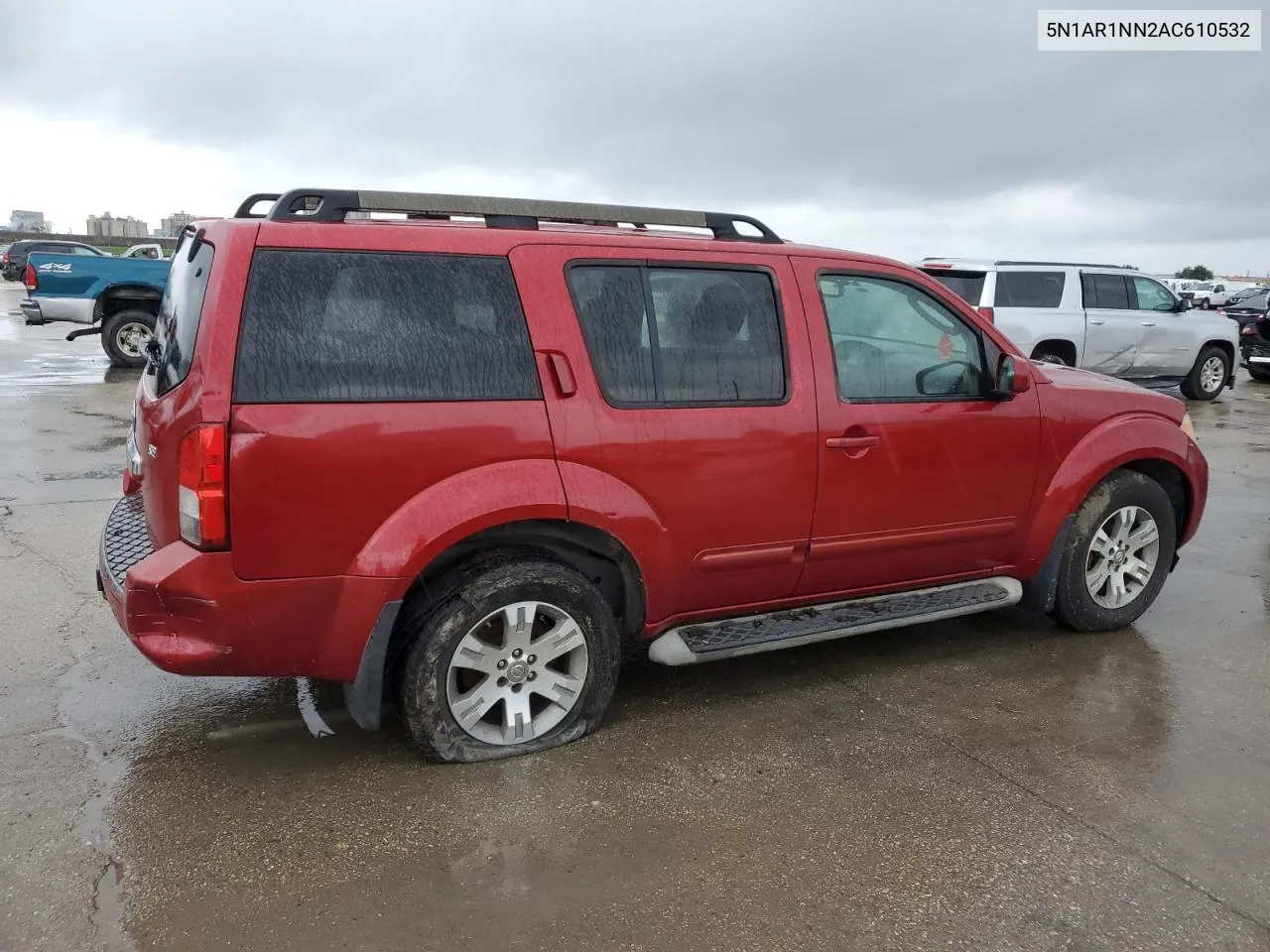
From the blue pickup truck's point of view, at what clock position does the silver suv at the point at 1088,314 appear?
The silver suv is roughly at 1 o'clock from the blue pickup truck.

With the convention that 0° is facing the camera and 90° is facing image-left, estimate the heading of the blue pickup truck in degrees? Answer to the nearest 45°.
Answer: approximately 270°

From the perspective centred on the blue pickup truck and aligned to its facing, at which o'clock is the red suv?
The red suv is roughly at 3 o'clock from the blue pickup truck.

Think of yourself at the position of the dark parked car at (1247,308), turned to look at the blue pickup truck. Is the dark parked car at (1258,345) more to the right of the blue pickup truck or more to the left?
left

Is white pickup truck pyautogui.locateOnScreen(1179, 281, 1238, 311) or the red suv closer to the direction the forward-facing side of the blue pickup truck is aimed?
the white pickup truck

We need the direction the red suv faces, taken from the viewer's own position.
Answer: facing away from the viewer and to the right of the viewer
